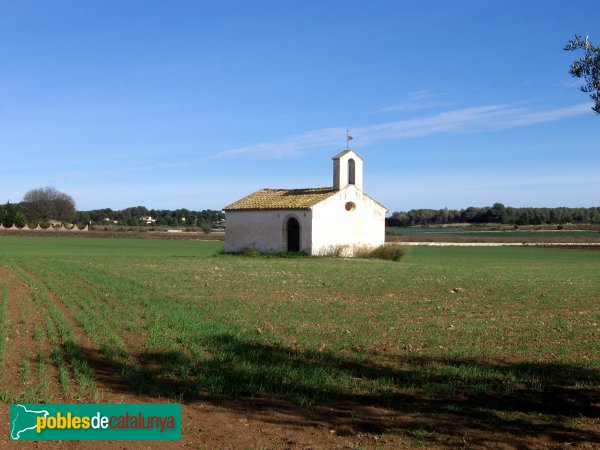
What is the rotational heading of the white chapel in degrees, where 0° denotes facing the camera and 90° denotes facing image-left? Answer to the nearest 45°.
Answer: approximately 45°
